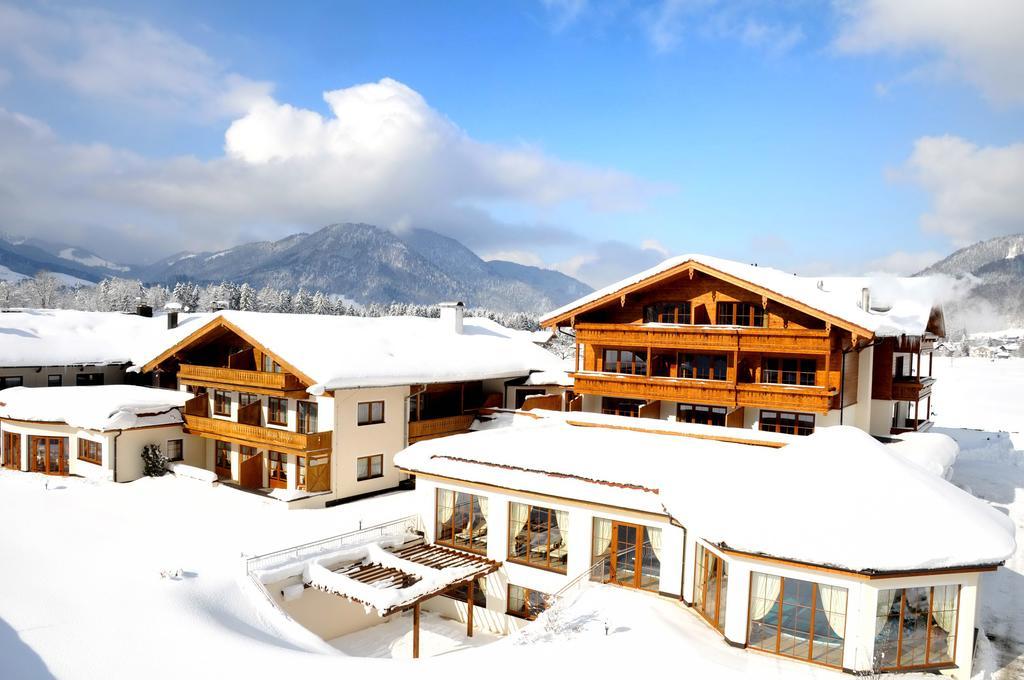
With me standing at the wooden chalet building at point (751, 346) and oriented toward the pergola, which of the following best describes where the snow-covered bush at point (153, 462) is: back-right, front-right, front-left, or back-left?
front-right

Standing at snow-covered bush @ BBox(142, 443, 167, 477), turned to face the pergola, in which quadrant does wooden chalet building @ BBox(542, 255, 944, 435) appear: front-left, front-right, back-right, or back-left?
front-left

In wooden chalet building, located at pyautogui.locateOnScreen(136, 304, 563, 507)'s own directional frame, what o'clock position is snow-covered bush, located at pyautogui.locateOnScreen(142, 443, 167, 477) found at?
The snow-covered bush is roughly at 2 o'clock from the wooden chalet building.

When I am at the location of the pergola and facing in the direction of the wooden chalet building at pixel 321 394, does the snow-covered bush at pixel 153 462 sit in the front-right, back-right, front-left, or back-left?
front-left

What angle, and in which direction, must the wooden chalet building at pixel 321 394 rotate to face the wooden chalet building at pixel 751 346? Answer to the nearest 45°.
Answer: approximately 135° to its left

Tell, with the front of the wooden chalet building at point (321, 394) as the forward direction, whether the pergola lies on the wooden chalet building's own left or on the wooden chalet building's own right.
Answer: on the wooden chalet building's own left

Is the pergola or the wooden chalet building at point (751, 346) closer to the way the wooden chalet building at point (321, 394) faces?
the pergola

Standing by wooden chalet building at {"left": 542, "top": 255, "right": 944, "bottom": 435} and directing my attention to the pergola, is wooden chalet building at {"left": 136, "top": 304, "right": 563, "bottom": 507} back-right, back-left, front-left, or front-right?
front-right

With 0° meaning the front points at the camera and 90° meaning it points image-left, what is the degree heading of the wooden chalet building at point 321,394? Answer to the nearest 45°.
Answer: approximately 45°
